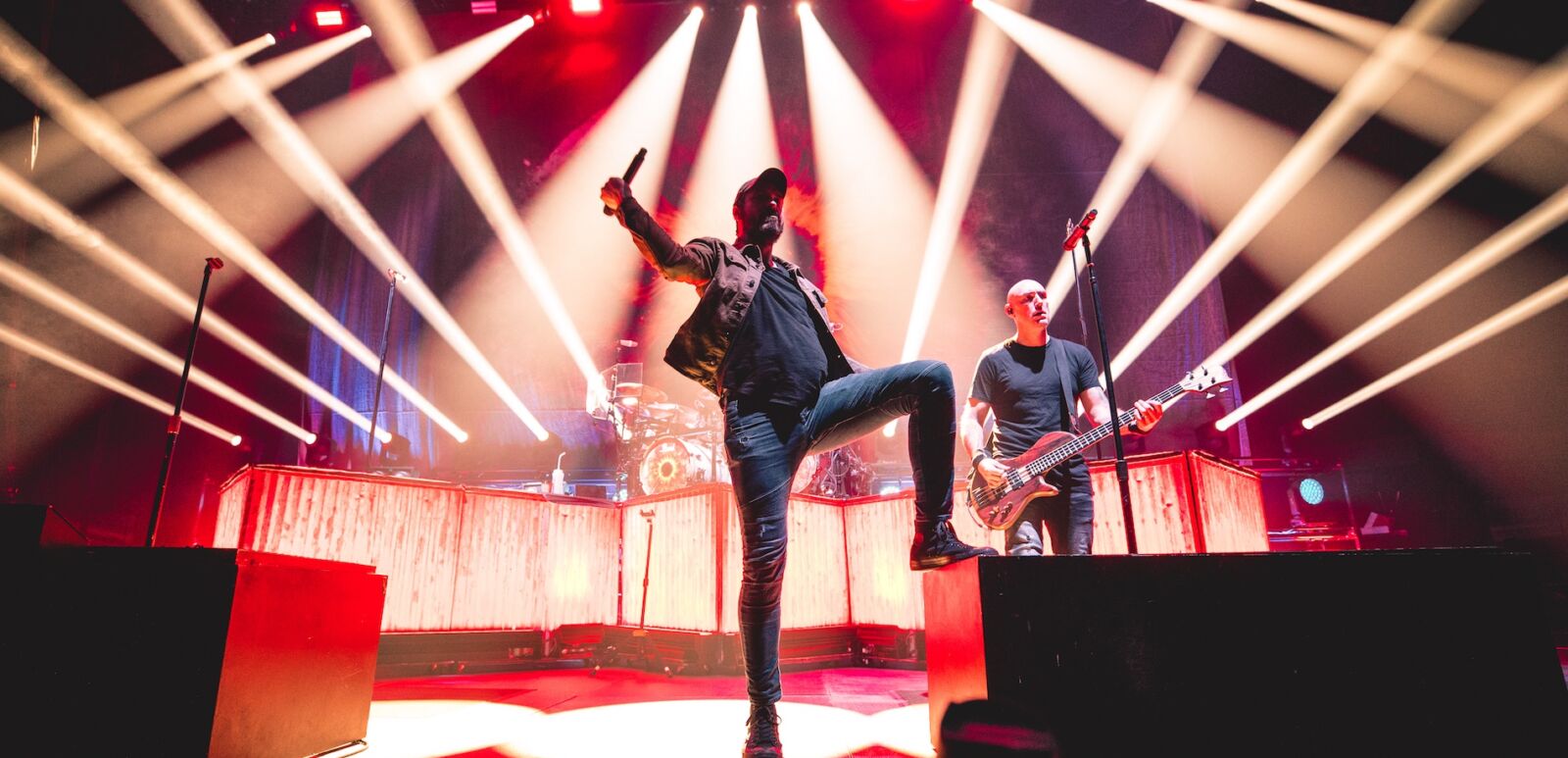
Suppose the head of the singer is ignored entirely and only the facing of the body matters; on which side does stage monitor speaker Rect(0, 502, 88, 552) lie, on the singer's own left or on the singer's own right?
on the singer's own right

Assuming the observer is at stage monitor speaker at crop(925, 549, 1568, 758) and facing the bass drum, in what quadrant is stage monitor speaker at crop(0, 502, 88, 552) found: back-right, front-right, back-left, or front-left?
front-left

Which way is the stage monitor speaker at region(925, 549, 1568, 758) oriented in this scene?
away from the camera

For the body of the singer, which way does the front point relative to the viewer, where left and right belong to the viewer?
facing the viewer and to the right of the viewer

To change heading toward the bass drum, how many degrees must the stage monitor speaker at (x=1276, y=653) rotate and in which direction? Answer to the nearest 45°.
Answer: approximately 45° to its left

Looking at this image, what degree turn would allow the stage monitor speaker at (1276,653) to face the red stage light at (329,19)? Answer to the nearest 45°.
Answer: approximately 90° to its left

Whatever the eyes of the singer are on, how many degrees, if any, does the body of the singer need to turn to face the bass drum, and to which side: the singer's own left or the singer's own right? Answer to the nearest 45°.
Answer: approximately 135° to the singer's own left

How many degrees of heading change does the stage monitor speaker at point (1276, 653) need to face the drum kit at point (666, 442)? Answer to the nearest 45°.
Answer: approximately 45° to its left

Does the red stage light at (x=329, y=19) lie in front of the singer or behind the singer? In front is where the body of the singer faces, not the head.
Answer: behind
